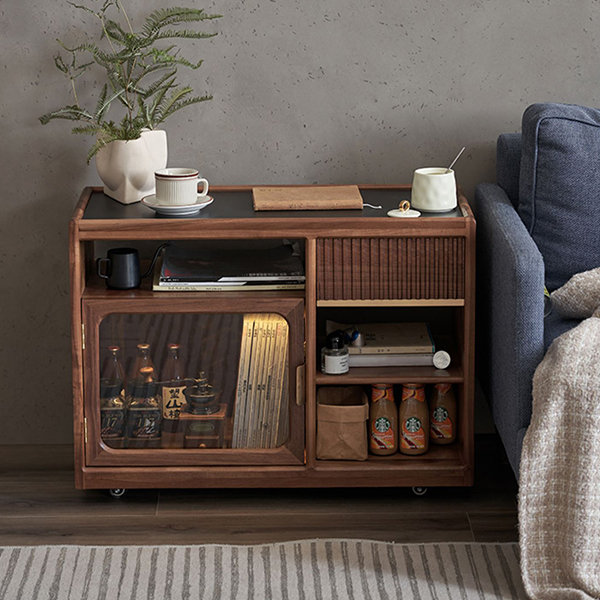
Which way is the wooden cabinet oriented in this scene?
toward the camera
